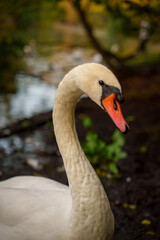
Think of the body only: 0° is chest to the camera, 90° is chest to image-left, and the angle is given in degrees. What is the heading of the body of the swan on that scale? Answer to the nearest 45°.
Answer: approximately 270°
